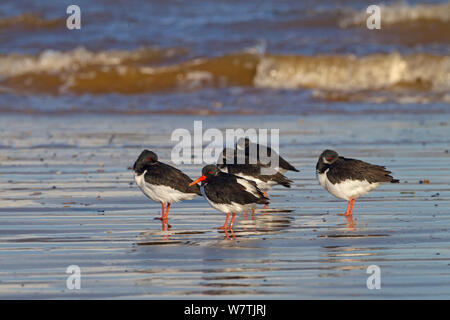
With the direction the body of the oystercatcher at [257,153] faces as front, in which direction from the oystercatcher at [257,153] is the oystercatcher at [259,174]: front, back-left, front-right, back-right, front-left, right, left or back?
left

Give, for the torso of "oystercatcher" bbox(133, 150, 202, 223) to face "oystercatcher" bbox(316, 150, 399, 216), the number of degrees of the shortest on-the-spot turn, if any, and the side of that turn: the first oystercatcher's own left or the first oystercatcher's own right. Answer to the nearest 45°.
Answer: approximately 180°

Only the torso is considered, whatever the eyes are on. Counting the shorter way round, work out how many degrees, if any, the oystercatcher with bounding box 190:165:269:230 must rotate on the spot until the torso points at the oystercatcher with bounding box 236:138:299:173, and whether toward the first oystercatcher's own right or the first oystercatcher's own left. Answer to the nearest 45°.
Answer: approximately 90° to the first oystercatcher's own right

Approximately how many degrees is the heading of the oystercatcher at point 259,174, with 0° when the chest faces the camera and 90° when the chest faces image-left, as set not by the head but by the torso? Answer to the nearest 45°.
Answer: approximately 90°

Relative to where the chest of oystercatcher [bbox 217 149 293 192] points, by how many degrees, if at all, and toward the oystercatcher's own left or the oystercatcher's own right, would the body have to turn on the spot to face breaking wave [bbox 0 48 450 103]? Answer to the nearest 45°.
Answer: approximately 90° to the oystercatcher's own right

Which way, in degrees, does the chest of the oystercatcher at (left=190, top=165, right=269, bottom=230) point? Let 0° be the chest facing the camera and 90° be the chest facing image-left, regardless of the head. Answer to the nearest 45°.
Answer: approximately 90°

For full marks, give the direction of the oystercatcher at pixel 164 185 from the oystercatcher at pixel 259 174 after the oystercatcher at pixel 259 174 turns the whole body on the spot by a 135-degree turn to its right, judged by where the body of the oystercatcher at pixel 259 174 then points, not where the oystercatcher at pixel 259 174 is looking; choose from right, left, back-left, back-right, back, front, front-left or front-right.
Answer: back

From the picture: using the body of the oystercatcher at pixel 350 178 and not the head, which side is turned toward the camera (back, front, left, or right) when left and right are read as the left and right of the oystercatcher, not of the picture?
left

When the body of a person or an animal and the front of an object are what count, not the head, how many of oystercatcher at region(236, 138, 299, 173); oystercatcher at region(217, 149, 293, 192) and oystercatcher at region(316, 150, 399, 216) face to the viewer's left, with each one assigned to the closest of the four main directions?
3

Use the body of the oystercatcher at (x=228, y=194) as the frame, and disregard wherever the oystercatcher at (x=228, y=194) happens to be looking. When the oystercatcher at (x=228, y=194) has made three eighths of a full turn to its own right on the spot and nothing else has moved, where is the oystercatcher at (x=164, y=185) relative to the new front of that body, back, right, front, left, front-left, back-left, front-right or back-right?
left

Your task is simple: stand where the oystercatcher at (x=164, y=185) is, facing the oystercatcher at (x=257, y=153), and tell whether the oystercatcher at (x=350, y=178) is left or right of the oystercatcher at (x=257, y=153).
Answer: right
